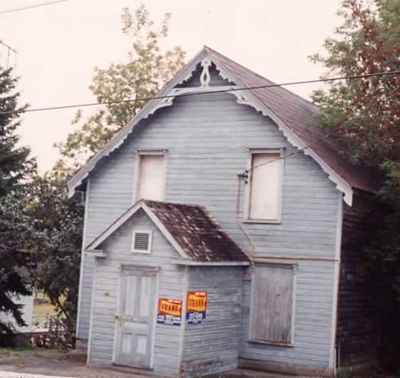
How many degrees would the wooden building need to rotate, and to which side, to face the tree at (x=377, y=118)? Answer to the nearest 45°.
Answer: approximately 135° to its left

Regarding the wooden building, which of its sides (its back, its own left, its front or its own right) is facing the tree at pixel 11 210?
right

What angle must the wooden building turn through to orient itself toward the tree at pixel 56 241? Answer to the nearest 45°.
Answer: approximately 90° to its right
